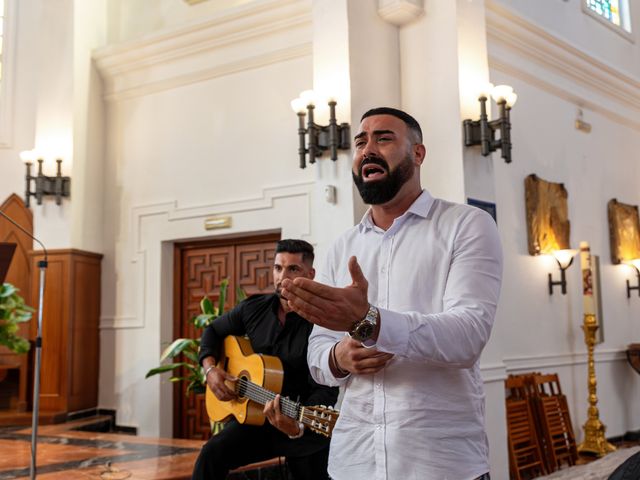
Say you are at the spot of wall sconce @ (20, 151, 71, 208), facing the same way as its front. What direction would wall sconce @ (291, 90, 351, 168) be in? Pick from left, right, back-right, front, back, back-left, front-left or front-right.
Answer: left

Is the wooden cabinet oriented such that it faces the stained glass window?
no

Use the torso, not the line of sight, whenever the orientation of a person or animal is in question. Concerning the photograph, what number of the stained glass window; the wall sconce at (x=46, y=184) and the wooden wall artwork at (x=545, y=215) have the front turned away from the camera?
0

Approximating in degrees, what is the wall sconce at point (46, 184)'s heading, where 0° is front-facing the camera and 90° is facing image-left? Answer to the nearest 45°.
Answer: approximately 45°

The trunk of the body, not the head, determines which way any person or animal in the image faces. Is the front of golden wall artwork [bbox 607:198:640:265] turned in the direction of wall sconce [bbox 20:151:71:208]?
no

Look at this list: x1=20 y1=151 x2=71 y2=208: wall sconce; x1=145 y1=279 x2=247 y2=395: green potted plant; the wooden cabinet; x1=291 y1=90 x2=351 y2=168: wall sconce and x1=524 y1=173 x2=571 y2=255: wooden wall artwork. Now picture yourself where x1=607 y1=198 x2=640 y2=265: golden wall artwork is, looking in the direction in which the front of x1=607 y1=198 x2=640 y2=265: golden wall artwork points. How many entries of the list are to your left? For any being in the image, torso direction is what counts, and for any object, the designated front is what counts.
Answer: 0

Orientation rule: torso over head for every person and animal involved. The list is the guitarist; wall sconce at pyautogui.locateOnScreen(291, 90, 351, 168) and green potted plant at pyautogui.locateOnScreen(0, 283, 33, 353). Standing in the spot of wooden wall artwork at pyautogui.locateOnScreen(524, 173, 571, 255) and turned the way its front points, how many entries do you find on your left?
0

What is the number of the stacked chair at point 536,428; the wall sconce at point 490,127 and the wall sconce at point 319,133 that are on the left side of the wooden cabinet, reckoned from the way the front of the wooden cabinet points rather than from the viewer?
3

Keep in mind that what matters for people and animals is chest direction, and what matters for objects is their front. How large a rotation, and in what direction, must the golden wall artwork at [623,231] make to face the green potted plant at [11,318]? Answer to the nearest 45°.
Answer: approximately 90° to its right

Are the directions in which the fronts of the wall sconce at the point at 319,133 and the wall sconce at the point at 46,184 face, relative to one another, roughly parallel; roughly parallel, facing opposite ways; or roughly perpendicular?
roughly parallel

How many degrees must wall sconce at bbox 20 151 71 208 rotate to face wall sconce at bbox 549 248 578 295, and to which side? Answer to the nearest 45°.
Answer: approximately 90° to its left

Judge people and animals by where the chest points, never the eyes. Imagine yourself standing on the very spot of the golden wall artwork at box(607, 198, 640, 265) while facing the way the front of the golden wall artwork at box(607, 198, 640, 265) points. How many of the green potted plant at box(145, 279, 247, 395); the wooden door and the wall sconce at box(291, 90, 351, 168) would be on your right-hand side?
3

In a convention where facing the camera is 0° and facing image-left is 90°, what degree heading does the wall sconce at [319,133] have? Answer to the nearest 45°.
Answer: approximately 45°

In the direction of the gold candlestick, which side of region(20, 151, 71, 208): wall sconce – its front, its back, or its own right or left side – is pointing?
left

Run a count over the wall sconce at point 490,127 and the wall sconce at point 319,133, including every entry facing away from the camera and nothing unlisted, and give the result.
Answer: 0
